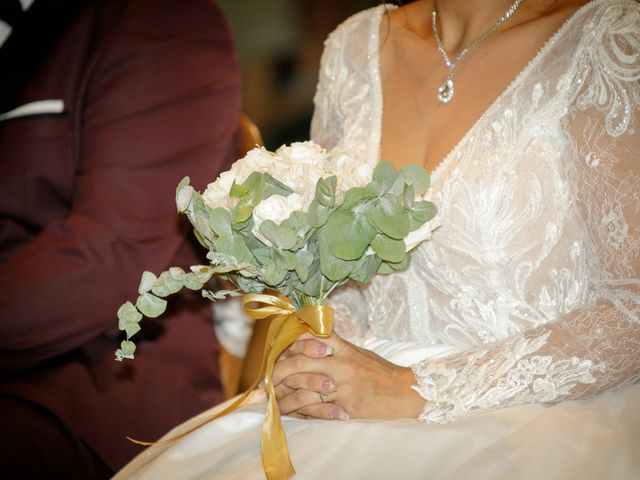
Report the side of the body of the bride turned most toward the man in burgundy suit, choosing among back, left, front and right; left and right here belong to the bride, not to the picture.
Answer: right

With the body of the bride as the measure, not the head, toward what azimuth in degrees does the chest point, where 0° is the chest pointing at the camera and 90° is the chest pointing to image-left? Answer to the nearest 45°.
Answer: approximately 45°

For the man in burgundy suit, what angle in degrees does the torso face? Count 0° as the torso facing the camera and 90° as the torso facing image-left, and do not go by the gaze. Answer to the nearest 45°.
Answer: approximately 45°

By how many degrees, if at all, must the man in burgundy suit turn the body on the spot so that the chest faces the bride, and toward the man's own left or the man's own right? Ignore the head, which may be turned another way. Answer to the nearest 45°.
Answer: approximately 90° to the man's own left
